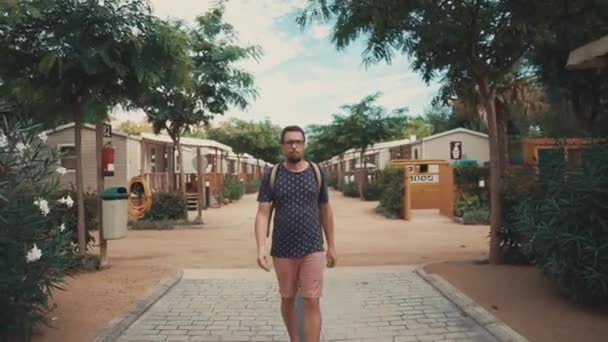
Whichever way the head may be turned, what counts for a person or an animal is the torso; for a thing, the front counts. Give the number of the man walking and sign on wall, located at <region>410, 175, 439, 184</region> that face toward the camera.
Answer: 2

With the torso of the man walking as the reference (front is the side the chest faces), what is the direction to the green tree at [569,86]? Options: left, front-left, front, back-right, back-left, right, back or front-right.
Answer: back-left

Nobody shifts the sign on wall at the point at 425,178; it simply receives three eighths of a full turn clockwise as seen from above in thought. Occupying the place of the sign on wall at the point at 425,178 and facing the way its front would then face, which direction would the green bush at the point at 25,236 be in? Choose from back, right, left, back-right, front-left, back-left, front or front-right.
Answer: back-left

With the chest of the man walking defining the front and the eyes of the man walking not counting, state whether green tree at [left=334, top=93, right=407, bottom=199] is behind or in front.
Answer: behind

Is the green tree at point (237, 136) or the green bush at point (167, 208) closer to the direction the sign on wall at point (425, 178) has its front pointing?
the green bush

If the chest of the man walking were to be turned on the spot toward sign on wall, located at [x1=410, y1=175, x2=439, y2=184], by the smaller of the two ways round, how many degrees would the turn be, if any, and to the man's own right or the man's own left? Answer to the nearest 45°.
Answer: approximately 180°

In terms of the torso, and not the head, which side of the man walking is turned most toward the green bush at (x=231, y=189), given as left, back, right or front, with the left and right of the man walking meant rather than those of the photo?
back

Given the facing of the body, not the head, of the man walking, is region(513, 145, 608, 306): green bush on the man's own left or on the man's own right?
on the man's own left

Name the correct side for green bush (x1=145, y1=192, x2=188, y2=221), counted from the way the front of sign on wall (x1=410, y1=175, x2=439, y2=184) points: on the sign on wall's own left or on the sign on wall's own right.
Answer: on the sign on wall's own right

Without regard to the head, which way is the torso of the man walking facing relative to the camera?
toward the camera

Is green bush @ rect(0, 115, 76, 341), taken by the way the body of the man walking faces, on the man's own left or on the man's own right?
on the man's own right

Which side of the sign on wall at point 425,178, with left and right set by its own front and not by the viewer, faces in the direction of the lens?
front
